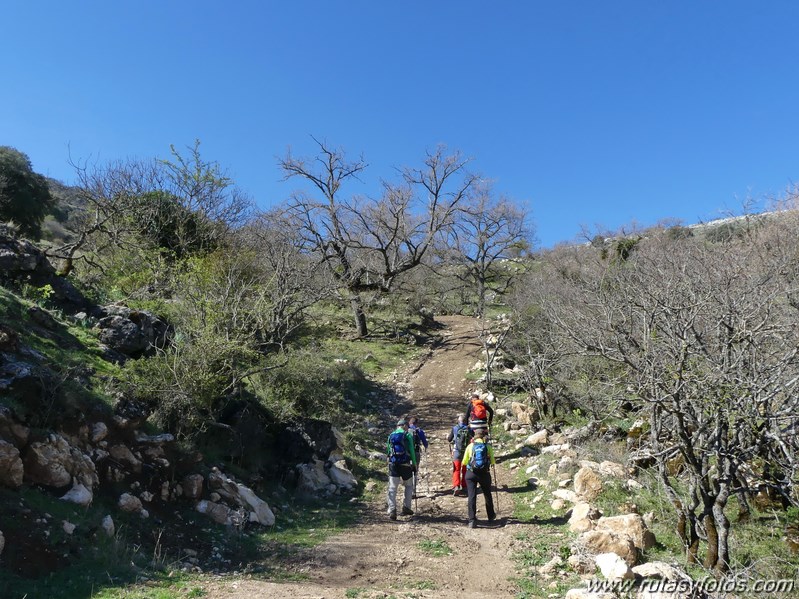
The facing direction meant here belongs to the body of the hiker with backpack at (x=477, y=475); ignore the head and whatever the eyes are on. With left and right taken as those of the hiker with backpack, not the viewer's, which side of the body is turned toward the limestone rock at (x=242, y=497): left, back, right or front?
left

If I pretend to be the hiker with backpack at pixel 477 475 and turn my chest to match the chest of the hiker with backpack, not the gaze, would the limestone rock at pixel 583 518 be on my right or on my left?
on my right

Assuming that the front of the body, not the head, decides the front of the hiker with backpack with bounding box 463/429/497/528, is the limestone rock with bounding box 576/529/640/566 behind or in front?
behind

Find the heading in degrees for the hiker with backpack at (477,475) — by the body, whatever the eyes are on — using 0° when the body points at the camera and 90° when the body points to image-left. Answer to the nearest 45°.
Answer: approximately 180°

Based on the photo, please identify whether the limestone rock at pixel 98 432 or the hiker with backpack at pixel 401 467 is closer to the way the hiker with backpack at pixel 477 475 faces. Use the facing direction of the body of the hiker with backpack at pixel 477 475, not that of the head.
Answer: the hiker with backpack

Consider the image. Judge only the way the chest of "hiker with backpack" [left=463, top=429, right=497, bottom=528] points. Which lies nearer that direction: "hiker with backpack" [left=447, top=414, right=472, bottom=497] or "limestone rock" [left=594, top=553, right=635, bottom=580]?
the hiker with backpack

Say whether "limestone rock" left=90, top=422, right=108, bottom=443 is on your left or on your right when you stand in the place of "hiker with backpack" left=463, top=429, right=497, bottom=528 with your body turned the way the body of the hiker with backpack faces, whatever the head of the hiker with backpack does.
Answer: on your left

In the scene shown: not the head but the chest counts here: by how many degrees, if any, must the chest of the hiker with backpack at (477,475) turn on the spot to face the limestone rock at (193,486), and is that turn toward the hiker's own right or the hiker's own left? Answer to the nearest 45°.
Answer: approximately 135° to the hiker's own left

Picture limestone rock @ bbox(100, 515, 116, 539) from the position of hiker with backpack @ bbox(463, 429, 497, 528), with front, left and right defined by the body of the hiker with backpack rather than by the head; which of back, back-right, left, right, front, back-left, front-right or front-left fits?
back-left

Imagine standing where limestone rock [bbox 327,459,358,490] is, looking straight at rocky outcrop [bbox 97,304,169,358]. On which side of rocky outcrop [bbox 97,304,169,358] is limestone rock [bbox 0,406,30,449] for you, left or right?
left
